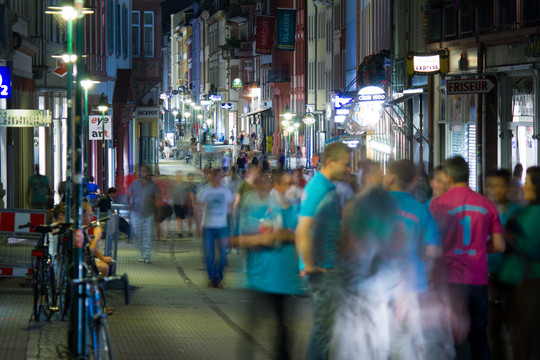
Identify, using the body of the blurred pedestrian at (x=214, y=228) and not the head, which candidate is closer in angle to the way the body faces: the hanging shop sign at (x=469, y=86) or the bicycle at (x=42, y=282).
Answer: the bicycle

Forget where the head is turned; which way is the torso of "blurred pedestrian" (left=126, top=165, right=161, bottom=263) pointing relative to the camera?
toward the camera

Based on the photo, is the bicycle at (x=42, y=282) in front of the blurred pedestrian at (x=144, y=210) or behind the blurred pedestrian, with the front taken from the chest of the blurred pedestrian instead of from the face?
in front

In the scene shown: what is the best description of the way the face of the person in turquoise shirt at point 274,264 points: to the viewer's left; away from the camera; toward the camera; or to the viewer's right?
toward the camera

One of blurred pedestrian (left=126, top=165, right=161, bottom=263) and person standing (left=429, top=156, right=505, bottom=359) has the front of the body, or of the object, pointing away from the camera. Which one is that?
the person standing

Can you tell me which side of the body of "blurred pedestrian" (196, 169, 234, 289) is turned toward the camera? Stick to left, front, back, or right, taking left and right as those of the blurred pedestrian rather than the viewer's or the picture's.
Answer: front

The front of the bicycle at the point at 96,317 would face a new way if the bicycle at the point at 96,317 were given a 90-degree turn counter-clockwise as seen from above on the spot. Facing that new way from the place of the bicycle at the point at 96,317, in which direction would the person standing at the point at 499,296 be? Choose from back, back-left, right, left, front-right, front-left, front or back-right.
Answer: front

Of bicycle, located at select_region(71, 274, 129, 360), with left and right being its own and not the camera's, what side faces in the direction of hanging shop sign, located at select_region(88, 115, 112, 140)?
back

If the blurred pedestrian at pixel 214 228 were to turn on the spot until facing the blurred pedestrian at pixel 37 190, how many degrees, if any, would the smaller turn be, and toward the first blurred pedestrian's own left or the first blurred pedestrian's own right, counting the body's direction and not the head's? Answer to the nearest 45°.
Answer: approximately 135° to the first blurred pedestrian's own right

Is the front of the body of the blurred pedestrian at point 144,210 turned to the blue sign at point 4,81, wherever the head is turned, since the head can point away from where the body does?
no

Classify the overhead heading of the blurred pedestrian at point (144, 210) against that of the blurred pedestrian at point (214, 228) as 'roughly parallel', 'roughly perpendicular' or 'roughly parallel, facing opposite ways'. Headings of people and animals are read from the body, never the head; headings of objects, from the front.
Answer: roughly parallel

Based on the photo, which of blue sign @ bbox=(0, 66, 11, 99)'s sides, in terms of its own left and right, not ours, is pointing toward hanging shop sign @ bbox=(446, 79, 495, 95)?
left

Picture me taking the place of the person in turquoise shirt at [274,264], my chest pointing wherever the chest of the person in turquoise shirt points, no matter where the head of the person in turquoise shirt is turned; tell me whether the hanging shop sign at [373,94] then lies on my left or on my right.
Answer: on my left
